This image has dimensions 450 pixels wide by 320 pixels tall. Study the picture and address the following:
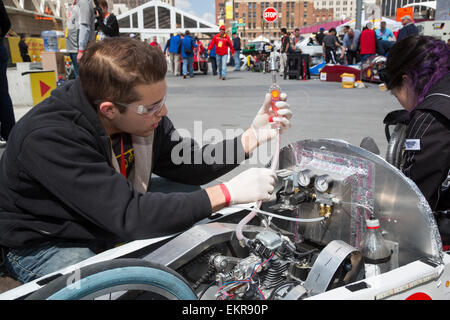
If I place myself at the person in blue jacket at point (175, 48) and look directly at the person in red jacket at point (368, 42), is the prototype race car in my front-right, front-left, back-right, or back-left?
front-right

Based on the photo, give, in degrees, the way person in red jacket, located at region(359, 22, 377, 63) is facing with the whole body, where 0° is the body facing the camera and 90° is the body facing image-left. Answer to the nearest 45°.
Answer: approximately 180°

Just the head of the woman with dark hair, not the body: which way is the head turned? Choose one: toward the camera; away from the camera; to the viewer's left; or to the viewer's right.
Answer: to the viewer's left

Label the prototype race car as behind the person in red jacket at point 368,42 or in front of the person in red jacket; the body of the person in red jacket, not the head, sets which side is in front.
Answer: behind
